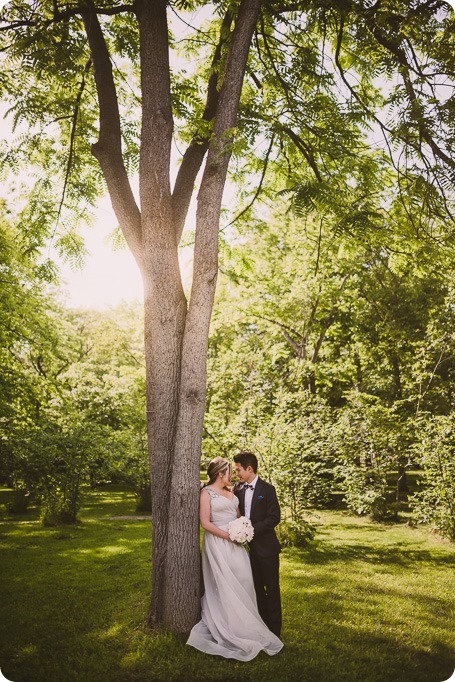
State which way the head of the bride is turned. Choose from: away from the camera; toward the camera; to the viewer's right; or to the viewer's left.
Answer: to the viewer's right

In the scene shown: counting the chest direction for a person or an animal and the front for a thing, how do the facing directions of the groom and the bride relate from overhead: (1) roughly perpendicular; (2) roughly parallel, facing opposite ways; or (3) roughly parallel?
roughly perpendicular

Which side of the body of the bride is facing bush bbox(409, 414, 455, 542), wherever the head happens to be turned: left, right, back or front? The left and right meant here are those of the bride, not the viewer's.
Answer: left

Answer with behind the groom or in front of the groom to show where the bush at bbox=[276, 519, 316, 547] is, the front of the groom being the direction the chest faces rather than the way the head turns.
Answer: behind

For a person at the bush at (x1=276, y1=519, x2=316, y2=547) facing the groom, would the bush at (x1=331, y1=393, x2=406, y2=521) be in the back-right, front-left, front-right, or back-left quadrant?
back-left

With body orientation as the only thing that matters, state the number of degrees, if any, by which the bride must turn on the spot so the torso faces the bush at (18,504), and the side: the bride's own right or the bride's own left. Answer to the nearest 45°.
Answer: approximately 180°

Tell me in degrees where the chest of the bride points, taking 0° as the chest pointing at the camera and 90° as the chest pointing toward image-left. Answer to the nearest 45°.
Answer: approximately 315°

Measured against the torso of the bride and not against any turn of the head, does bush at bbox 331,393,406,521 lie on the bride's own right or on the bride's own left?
on the bride's own left

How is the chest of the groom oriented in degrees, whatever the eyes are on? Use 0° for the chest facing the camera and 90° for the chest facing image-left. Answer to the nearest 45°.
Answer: approximately 45°

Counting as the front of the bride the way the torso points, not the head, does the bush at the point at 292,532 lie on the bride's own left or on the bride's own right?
on the bride's own left
